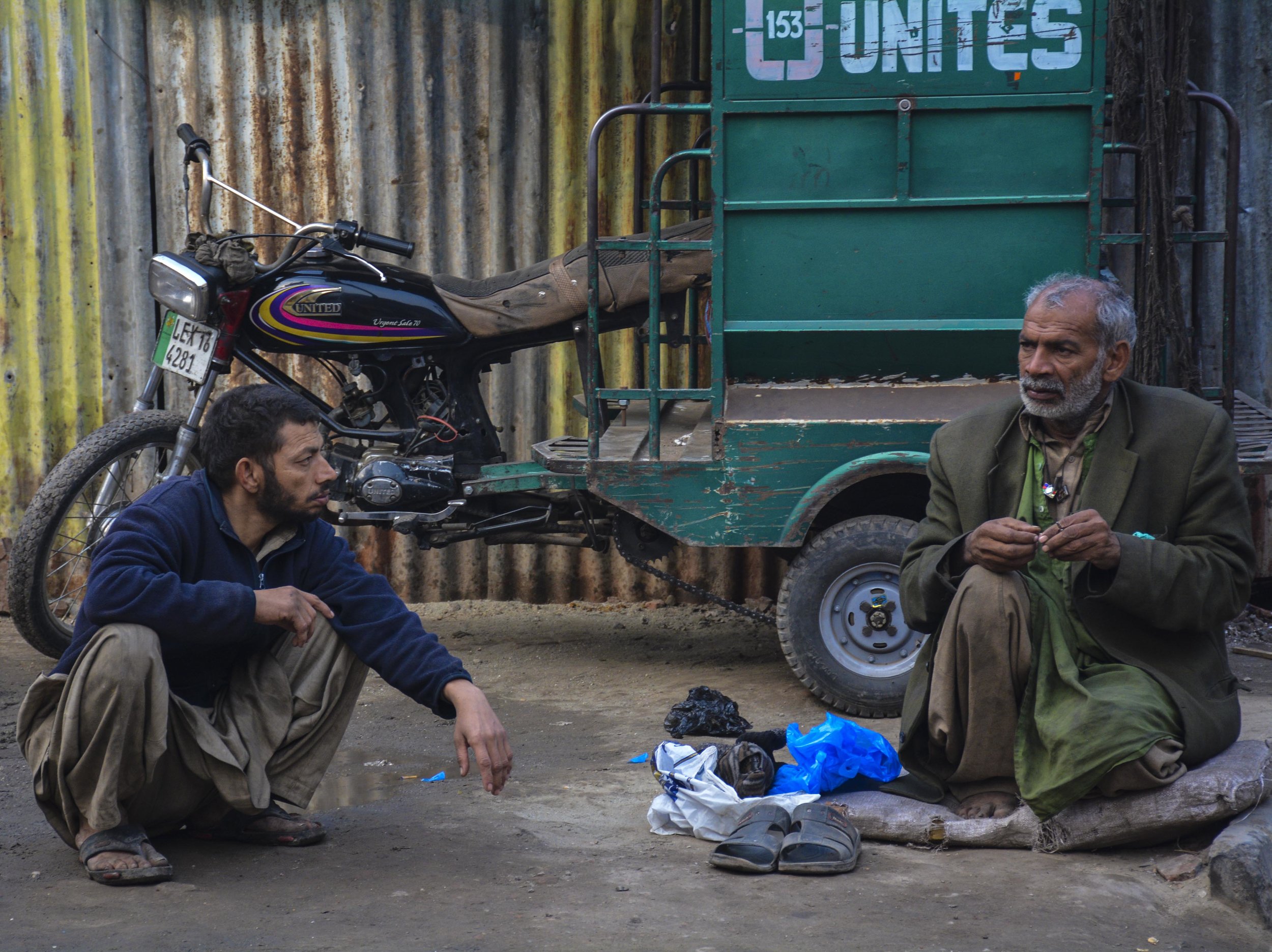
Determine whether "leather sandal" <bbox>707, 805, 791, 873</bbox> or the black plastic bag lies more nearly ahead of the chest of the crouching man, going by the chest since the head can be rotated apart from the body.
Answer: the leather sandal

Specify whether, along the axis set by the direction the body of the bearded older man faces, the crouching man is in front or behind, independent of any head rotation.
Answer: in front

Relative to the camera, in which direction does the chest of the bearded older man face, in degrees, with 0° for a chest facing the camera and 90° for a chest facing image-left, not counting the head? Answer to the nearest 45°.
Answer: approximately 45°

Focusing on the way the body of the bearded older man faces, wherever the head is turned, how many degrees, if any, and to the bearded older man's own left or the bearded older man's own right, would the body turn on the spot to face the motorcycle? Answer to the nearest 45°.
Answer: approximately 90° to the bearded older man's own right

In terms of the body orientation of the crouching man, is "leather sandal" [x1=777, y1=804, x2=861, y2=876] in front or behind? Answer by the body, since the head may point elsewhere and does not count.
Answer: in front

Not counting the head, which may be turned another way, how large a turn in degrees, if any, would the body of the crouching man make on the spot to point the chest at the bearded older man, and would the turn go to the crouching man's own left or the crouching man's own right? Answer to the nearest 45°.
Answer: approximately 45° to the crouching man's own left

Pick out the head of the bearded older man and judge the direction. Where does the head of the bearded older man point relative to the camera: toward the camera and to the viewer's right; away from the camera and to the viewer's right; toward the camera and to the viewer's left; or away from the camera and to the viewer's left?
toward the camera and to the viewer's left

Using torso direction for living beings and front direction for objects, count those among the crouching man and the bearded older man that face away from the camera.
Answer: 0

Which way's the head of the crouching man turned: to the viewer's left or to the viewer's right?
to the viewer's right

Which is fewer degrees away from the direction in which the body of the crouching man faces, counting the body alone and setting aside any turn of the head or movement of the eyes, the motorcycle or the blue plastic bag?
the blue plastic bag
